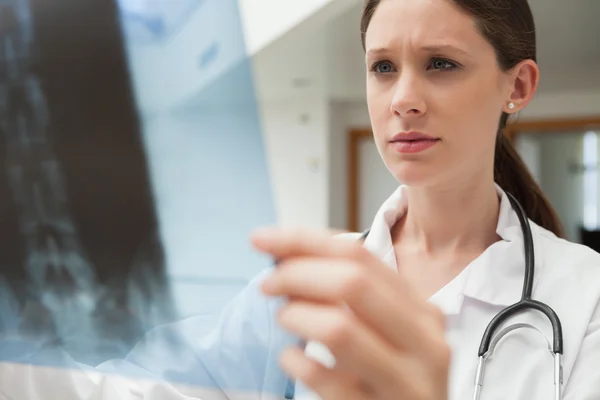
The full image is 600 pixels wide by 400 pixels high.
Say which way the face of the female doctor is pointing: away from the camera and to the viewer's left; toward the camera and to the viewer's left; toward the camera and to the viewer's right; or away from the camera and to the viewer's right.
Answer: toward the camera and to the viewer's left

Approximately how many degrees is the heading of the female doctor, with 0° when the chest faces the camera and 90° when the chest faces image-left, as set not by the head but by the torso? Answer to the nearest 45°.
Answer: approximately 45°
